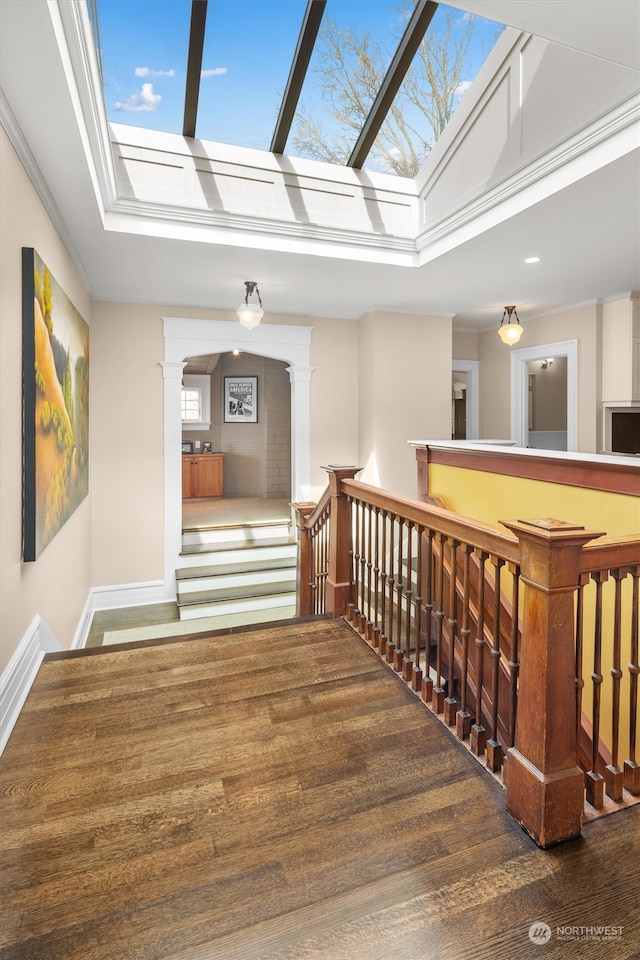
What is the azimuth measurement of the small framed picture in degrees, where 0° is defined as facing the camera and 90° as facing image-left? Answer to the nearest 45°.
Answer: approximately 0°

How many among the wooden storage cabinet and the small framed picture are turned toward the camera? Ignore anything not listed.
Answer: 2

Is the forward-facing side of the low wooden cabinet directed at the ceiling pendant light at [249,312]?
yes

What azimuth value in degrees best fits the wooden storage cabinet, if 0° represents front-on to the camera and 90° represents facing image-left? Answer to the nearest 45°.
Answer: approximately 0°

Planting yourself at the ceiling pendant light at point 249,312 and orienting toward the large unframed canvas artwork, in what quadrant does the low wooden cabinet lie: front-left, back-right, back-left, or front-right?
back-right
